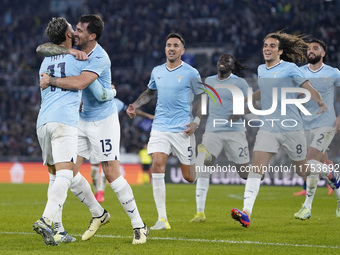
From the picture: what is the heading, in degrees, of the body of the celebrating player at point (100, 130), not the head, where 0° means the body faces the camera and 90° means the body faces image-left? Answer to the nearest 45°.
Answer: approximately 45°

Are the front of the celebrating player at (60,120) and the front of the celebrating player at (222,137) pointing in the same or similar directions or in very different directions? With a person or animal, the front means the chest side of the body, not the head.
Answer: very different directions

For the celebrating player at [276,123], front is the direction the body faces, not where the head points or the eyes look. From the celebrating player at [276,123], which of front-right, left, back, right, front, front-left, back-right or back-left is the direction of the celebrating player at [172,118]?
front-right

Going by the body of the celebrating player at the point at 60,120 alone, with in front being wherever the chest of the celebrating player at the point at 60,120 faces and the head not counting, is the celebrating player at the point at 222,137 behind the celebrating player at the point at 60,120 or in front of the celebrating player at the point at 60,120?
in front

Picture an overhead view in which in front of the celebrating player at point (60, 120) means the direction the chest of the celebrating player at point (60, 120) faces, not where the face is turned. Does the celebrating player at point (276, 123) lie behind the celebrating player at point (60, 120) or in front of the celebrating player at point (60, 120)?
in front

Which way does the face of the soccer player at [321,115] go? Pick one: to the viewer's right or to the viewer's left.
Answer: to the viewer's left

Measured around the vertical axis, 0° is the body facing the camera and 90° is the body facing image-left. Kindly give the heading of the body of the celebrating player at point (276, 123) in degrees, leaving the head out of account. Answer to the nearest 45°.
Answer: approximately 45°
